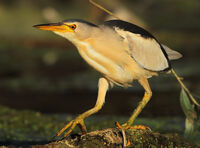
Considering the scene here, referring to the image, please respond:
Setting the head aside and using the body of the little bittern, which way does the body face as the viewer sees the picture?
to the viewer's left
